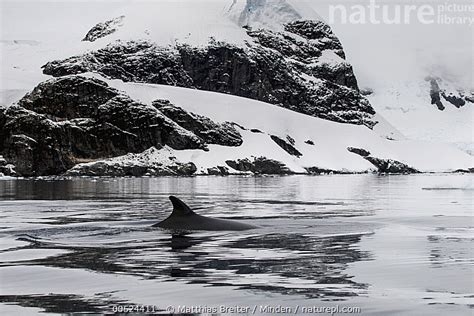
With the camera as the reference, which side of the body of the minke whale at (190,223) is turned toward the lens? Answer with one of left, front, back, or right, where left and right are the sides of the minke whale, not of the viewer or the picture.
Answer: right
